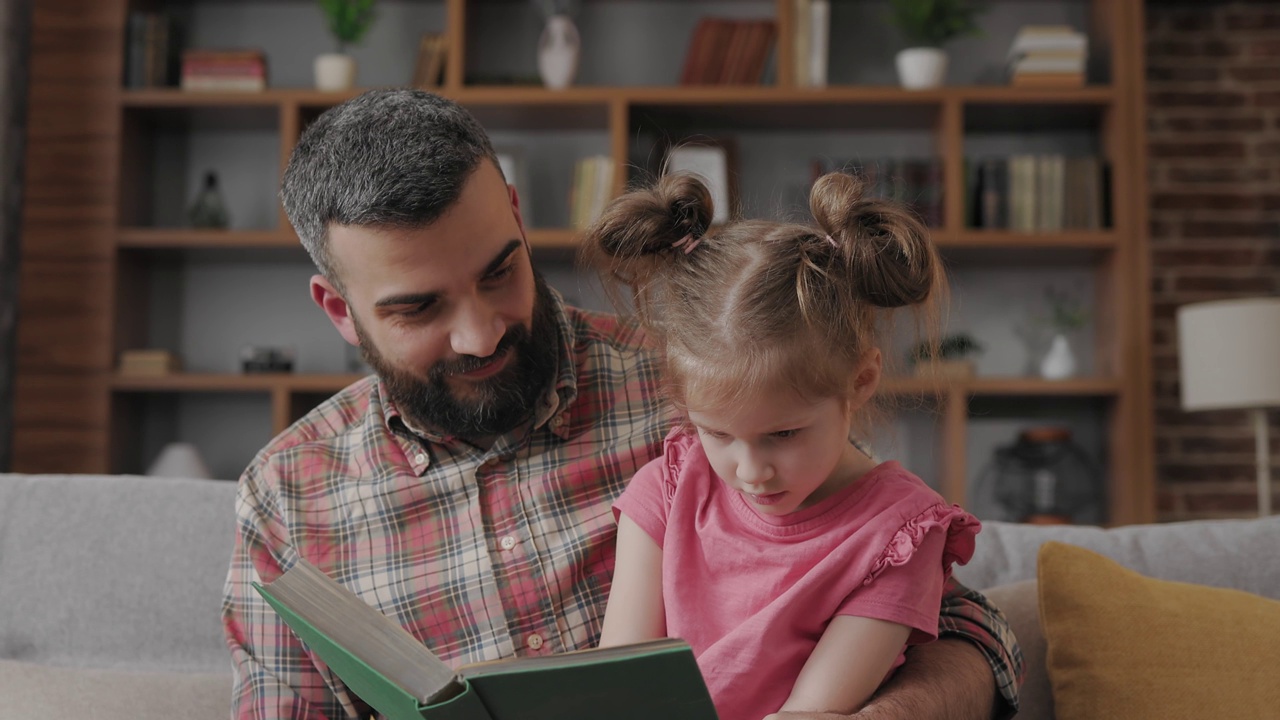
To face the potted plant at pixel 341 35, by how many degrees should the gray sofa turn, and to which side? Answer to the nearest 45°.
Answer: approximately 180°

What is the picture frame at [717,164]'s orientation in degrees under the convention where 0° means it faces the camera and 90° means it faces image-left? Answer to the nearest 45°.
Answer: approximately 0°

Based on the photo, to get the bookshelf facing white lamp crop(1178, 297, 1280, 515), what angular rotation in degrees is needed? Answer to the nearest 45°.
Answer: approximately 90° to its left

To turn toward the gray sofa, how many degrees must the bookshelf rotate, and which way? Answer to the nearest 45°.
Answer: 0° — it already faces it

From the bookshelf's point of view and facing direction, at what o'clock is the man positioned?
The man is roughly at 12 o'clock from the bookshelf.

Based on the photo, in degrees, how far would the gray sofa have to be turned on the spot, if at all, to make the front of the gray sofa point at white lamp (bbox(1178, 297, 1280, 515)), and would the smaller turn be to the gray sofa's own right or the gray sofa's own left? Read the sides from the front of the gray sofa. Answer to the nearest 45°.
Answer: approximately 135° to the gray sofa's own left

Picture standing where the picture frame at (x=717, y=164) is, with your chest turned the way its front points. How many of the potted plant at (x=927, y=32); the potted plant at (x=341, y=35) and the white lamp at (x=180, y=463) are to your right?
2

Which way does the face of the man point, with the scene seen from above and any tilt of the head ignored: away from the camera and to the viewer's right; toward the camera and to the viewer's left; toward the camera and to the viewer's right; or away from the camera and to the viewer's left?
toward the camera and to the viewer's right

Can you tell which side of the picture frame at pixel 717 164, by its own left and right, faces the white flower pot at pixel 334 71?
right

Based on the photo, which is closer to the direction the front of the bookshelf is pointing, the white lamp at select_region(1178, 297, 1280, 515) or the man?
the man
